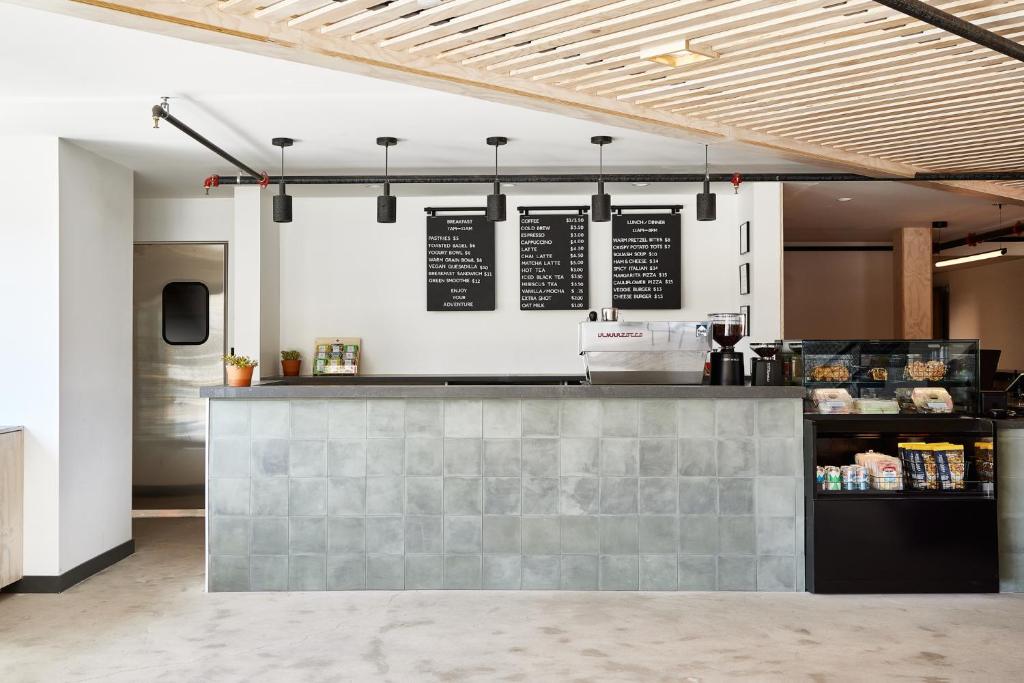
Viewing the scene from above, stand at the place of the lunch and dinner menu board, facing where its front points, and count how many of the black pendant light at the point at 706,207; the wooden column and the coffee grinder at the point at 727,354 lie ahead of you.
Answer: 2

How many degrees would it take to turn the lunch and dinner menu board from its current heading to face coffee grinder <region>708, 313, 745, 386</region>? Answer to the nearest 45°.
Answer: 0° — it already faces it

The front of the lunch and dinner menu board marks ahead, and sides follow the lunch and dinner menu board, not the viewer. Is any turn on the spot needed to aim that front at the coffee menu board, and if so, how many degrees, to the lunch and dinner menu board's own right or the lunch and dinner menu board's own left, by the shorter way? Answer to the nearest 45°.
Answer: approximately 90° to the lunch and dinner menu board's own right

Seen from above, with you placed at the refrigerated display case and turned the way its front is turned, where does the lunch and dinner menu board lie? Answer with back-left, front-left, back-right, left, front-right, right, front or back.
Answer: back-right

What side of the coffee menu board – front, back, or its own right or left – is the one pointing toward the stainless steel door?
right

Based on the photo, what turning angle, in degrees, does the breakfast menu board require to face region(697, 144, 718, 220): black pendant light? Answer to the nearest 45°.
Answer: approximately 45° to its left

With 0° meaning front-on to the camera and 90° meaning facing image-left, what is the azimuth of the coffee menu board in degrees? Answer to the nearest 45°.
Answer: approximately 0°

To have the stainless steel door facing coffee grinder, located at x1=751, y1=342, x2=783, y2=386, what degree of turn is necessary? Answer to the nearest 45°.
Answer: approximately 45° to its left
